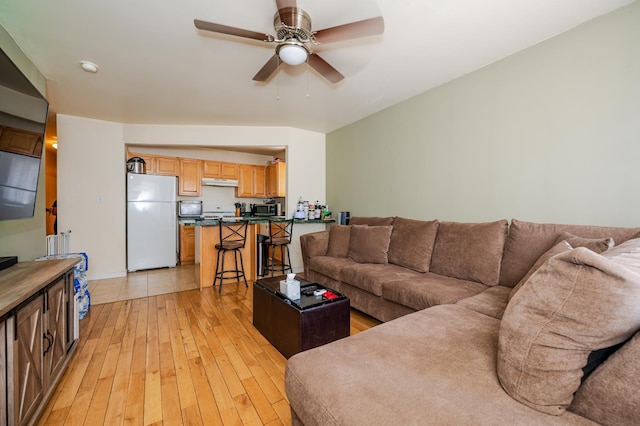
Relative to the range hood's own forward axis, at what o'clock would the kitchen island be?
The kitchen island is roughly at 12 o'clock from the range hood.

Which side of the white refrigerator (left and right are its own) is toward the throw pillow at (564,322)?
front

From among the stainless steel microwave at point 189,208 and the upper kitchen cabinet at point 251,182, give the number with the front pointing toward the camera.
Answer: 2

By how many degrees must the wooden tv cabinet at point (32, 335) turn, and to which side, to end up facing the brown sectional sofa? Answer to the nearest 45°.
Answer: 0° — it already faces it

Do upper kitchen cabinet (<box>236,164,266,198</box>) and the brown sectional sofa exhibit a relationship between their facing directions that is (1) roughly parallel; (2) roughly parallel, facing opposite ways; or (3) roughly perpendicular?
roughly perpendicular

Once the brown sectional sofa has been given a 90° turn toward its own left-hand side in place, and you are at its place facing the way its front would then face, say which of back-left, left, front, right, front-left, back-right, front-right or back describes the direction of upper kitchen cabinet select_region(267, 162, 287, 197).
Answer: back

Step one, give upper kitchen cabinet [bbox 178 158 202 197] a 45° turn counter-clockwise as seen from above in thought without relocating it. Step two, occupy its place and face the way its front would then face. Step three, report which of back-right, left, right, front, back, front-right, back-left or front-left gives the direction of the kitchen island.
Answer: front-right

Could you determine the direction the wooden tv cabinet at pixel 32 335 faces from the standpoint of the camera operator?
facing the viewer and to the right of the viewer

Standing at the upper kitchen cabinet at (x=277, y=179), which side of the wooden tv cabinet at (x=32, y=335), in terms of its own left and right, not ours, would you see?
left

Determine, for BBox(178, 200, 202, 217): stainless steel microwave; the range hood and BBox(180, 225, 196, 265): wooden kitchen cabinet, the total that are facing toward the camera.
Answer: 3

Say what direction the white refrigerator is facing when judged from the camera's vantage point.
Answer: facing the viewer

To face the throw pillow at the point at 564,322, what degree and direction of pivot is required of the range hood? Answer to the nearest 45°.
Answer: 0° — it already faces it

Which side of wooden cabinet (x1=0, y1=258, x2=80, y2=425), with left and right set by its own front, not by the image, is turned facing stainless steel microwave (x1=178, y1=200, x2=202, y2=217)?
left

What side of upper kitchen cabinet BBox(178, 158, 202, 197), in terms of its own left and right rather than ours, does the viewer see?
front
